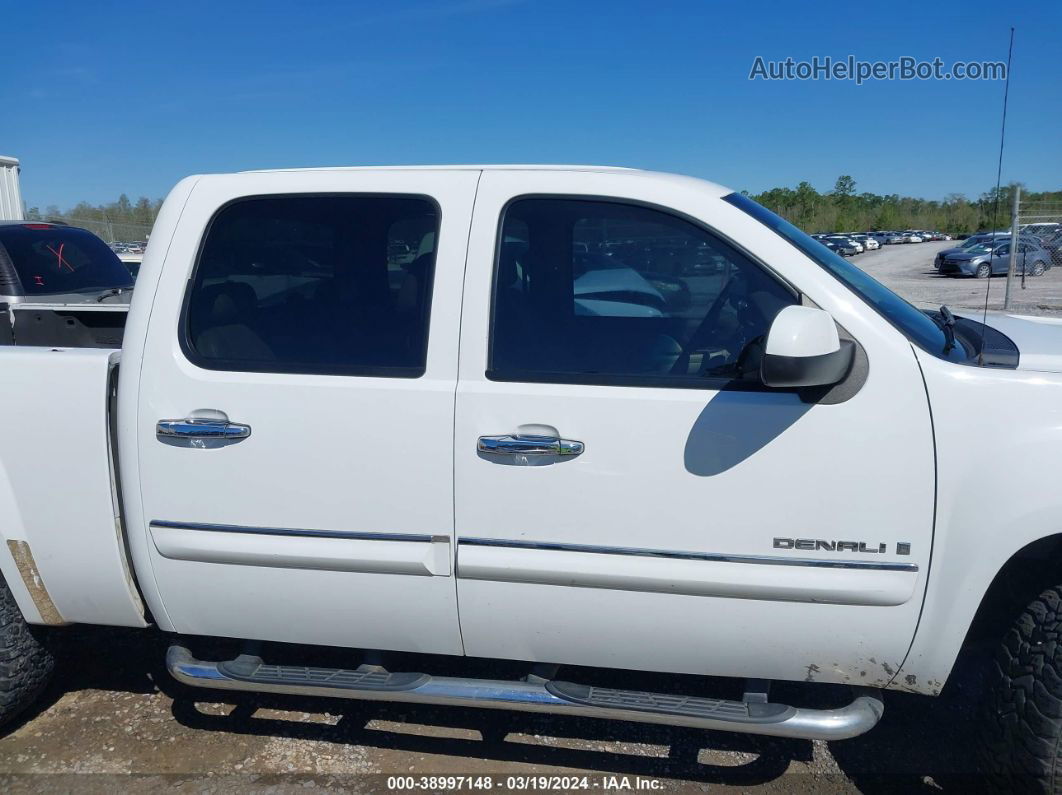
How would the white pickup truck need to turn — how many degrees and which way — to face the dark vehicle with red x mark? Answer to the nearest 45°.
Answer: approximately 135° to its left

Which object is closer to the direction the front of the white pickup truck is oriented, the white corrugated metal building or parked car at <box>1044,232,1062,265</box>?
the parked car

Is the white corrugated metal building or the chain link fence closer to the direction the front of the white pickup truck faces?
the chain link fence

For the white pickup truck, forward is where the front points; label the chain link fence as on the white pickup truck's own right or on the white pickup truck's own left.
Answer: on the white pickup truck's own left

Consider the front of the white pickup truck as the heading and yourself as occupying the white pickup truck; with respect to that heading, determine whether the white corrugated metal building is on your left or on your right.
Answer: on your left

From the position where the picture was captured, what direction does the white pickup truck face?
facing to the right of the viewer

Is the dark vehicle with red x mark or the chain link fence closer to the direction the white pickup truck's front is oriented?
the chain link fence
